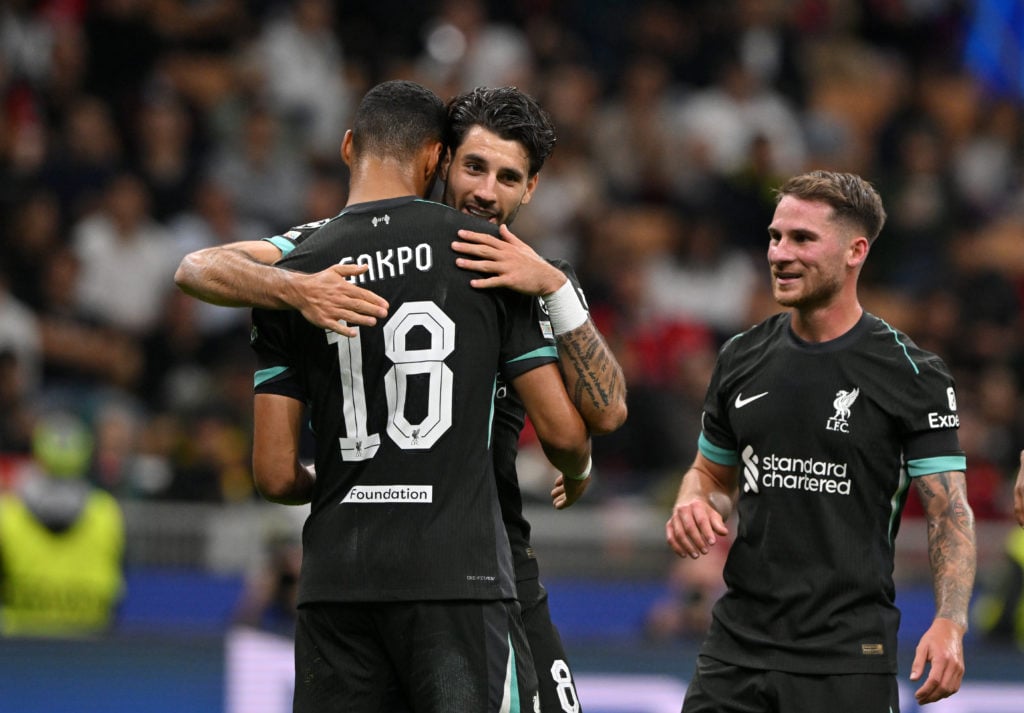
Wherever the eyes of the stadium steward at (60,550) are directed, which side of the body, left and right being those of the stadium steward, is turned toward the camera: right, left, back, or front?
back
